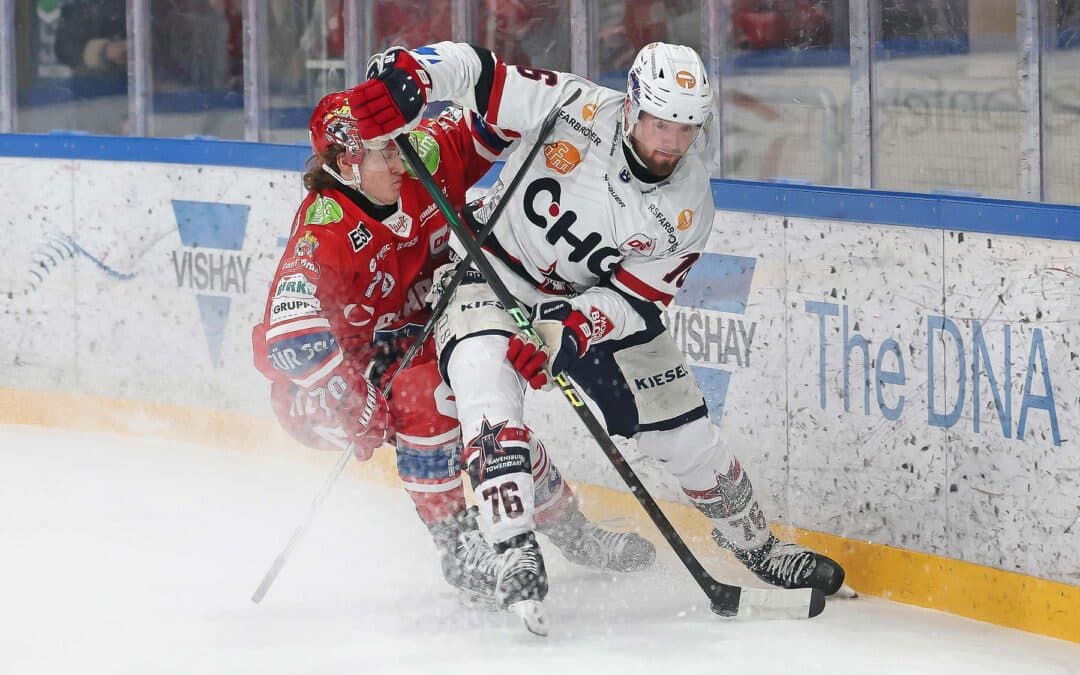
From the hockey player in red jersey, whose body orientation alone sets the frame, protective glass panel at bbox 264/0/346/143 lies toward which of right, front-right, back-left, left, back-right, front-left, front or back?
back-left

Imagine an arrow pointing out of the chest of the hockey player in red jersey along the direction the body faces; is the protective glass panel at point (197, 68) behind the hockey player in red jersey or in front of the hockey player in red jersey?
behind

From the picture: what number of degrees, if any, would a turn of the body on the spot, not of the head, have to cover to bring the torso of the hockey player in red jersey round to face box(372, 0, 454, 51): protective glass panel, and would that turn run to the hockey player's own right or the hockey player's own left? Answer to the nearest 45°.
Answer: approximately 135° to the hockey player's own left

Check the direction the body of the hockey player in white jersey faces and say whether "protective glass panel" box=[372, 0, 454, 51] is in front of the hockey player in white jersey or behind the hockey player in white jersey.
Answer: behind

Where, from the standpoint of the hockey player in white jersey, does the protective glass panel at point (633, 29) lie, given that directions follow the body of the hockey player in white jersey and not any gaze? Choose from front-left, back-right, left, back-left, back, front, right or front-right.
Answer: back

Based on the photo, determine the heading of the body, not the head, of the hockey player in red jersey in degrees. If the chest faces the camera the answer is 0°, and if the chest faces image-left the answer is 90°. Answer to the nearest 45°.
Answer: approximately 315°

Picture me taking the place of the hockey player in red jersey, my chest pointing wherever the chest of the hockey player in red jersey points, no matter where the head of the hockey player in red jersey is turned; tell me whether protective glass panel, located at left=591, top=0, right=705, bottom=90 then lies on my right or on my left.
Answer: on my left
